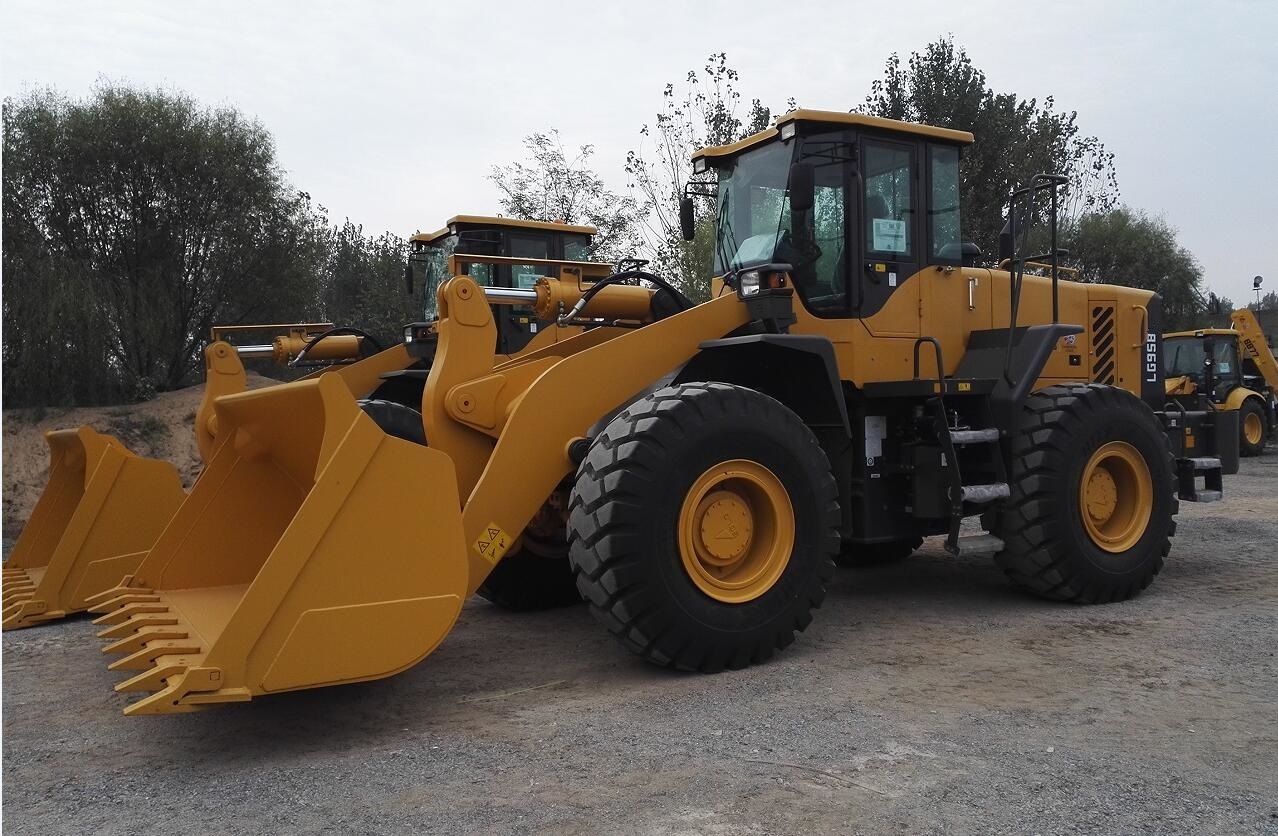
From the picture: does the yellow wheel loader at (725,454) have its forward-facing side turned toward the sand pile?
no

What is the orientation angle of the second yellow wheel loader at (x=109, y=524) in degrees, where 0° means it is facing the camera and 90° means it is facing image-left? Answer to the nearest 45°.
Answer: approximately 45°

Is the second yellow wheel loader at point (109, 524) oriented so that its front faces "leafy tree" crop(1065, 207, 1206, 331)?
no

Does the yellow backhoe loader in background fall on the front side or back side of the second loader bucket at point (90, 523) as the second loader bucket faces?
on the back side

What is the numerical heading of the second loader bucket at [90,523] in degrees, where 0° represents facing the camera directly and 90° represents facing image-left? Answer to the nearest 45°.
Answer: approximately 45°

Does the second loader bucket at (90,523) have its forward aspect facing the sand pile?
no

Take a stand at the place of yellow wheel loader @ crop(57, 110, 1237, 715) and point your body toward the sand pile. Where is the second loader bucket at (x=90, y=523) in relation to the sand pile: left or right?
left

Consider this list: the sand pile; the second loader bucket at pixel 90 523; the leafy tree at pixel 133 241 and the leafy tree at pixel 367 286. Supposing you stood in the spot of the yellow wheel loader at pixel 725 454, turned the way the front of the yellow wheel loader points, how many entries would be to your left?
0

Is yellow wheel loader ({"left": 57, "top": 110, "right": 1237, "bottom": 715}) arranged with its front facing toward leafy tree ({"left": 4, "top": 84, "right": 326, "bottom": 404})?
no

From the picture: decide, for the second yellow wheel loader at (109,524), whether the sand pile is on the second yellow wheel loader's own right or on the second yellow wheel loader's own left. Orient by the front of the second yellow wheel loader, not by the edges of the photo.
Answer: on the second yellow wheel loader's own right

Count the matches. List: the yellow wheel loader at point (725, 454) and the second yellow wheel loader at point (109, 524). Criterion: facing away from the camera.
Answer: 0

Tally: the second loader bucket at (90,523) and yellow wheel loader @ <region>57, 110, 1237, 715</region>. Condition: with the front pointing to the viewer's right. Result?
0

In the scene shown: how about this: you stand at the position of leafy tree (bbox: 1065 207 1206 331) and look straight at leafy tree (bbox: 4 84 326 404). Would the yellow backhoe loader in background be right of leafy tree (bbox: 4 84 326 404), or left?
left

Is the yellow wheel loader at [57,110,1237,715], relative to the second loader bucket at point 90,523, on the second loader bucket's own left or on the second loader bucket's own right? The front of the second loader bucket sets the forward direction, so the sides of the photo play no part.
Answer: on the second loader bucket's own left

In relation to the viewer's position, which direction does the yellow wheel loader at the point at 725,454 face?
facing the viewer and to the left of the viewer
